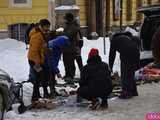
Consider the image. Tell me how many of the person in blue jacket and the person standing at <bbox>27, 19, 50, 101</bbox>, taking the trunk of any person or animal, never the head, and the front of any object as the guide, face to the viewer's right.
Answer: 2

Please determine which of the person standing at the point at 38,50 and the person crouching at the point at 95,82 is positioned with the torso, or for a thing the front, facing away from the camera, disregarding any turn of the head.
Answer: the person crouching at the point at 95,82

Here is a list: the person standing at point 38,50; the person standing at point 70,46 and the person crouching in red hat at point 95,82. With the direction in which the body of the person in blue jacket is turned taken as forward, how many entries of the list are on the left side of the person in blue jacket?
1

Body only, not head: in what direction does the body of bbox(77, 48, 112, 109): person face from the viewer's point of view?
away from the camera

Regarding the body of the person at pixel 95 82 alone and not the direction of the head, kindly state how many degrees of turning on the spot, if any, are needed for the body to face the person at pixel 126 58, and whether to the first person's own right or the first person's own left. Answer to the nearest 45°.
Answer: approximately 45° to the first person's own right

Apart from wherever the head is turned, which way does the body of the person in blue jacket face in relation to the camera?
to the viewer's right

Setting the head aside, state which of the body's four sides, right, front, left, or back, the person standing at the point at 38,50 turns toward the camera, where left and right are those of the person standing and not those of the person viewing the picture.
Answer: right

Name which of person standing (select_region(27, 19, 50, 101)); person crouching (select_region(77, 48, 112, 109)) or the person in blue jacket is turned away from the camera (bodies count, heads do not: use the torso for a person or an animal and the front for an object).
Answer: person crouching (select_region(77, 48, 112, 109))
